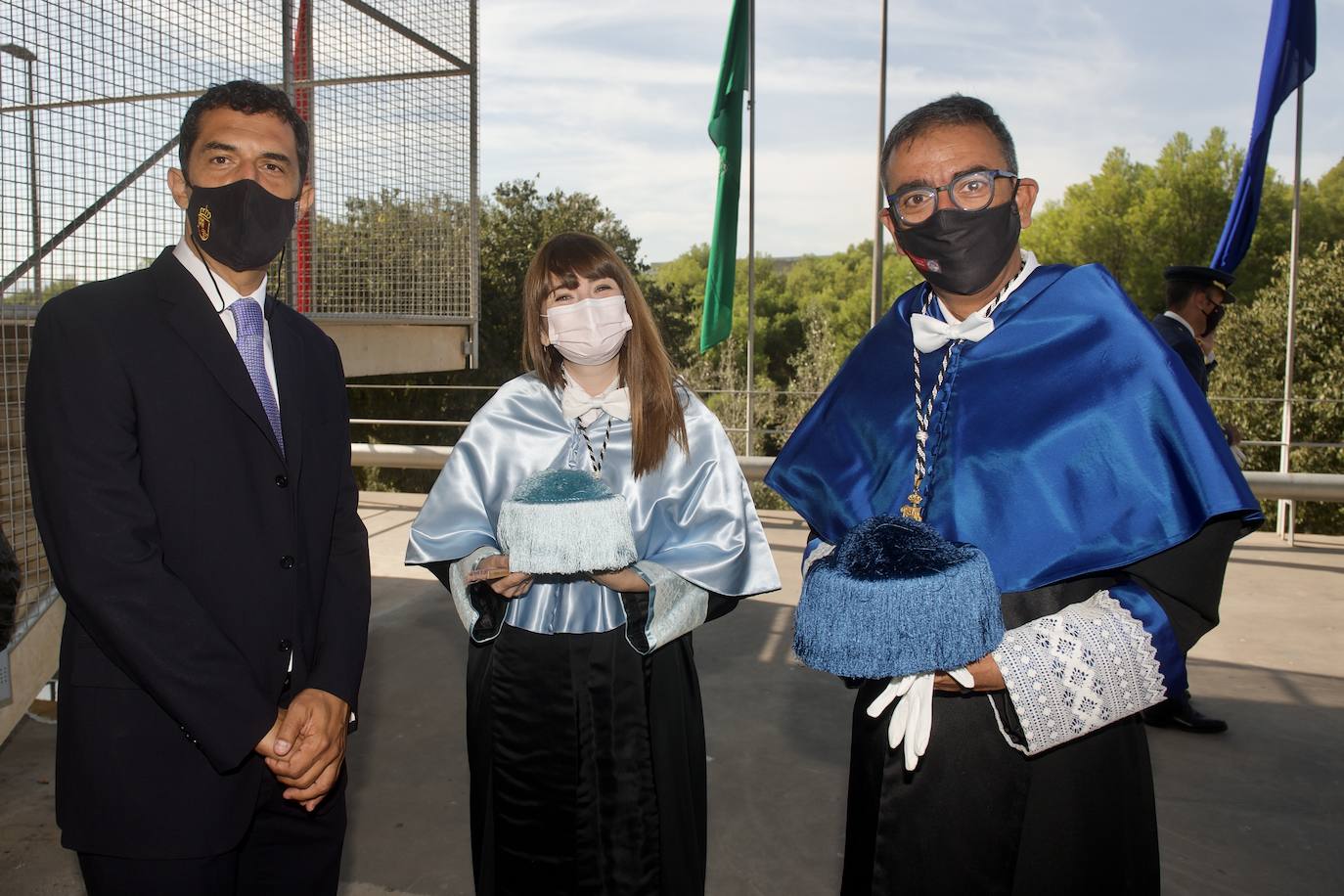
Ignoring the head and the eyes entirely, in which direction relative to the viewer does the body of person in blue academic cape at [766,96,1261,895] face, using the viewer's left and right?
facing the viewer and to the left of the viewer

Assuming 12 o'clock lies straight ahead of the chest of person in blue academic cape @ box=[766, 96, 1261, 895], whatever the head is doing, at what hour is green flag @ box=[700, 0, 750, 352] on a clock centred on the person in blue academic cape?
The green flag is roughly at 4 o'clock from the person in blue academic cape.

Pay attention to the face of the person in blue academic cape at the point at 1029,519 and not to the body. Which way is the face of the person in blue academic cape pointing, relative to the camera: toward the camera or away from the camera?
toward the camera

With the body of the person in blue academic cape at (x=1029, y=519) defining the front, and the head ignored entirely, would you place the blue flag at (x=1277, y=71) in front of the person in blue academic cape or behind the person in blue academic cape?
behind

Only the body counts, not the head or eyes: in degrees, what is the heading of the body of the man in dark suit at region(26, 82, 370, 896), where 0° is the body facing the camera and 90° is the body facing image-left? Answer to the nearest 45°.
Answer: approximately 315°

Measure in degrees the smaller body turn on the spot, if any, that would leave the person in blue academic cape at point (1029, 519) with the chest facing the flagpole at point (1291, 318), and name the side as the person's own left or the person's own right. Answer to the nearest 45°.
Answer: approximately 135° to the person's own right
